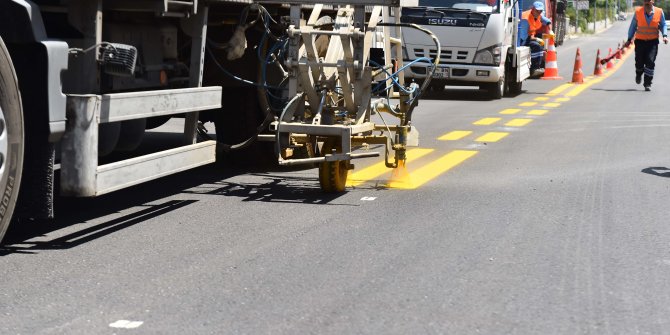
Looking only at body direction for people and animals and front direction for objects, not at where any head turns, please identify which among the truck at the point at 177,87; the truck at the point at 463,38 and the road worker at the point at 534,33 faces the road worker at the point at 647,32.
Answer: the road worker at the point at 534,33

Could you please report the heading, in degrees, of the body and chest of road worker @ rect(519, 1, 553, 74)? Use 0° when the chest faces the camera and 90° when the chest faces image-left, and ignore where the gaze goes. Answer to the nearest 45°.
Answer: approximately 315°

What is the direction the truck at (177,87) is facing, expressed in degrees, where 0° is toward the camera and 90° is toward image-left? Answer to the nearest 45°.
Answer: approximately 45°

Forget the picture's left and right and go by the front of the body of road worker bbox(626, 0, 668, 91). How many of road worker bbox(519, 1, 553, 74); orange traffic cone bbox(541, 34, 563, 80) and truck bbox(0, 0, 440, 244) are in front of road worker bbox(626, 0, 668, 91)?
1

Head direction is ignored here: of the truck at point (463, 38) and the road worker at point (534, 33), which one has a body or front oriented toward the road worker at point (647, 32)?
the road worker at point (534, 33)

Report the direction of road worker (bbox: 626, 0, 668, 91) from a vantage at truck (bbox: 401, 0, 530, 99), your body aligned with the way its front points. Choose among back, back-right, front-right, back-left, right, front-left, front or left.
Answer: back-left

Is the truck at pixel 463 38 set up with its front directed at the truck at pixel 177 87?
yes

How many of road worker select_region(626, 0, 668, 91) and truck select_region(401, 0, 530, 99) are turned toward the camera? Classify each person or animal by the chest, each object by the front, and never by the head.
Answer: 2

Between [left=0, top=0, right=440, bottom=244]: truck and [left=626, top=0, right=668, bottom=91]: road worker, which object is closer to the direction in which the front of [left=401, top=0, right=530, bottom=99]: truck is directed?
the truck
